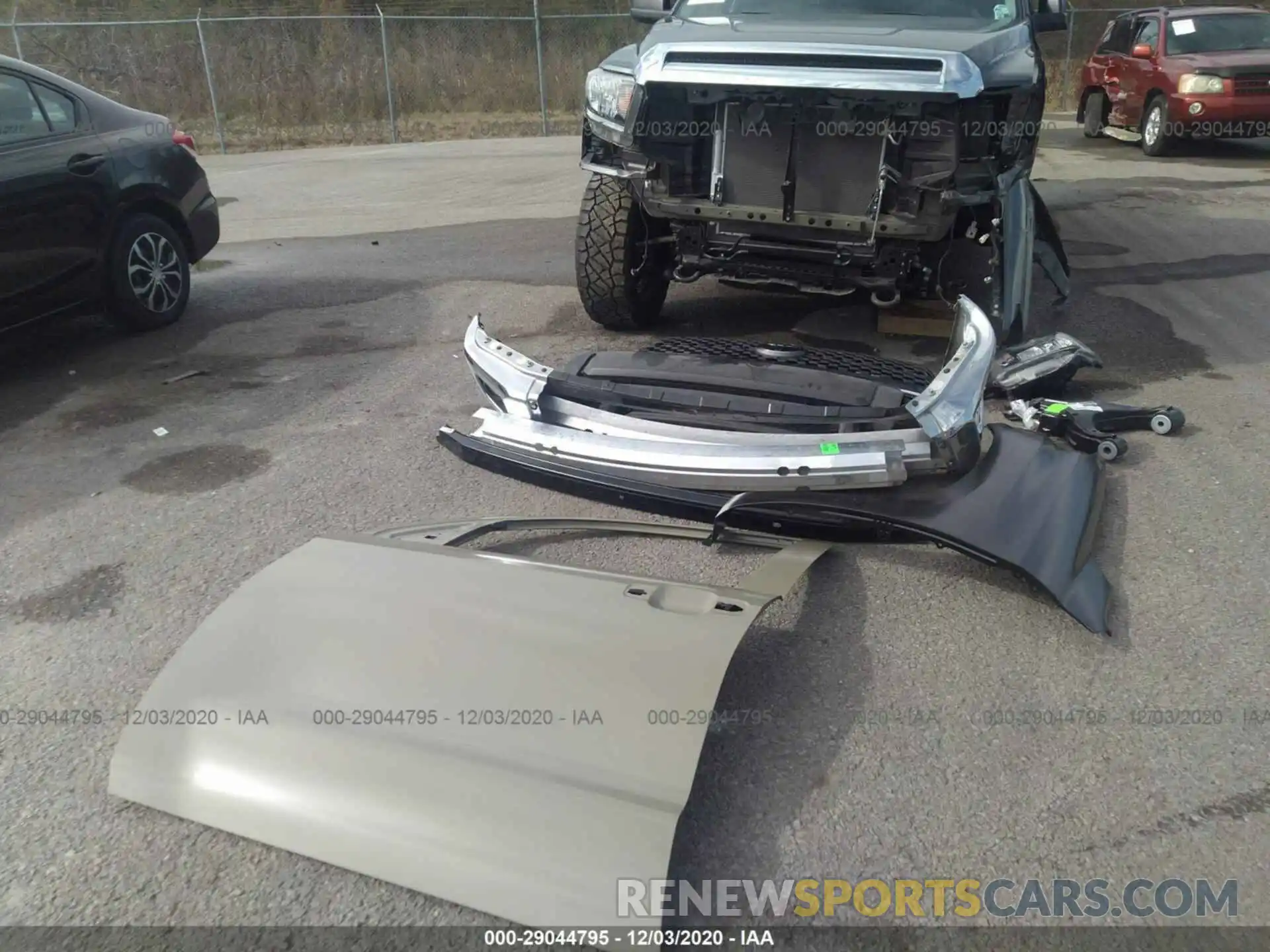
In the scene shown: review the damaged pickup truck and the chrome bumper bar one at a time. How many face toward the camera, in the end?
2

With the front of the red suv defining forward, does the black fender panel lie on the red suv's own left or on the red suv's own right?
on the red suv's own right

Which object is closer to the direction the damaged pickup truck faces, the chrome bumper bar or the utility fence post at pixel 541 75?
the chrome bumper bar

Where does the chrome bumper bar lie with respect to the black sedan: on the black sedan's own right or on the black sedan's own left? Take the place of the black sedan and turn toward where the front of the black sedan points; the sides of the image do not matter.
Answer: on the black sedan's own left

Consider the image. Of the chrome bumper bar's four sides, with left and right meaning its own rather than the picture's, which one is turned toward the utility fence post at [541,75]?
back

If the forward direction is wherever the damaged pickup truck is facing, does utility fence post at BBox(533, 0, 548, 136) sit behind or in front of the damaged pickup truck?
behind

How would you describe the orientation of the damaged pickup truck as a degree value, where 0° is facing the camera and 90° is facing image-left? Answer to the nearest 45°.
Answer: approximately 0°

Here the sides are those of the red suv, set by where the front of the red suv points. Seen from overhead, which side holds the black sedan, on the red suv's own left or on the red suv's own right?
on the red suv's own right

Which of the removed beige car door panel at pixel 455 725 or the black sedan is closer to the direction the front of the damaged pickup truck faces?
the removed beige car door panel

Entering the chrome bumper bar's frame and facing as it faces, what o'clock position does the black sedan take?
The black sedan is roughly at 4 o'clock from the chrome bumper bar.
